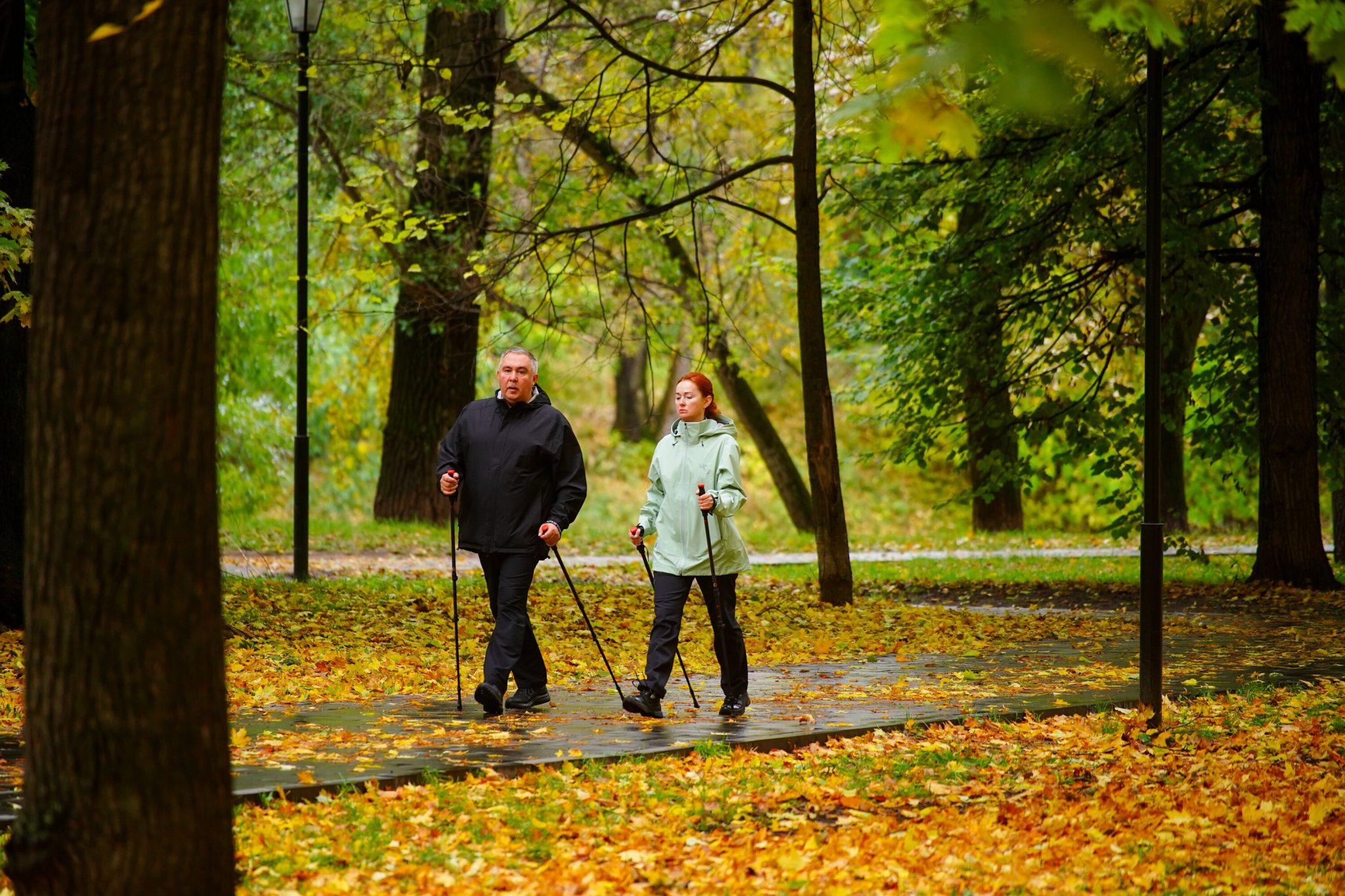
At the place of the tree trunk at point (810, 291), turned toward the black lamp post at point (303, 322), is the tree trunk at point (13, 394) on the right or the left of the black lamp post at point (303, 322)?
left

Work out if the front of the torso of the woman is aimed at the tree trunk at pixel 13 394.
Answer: no

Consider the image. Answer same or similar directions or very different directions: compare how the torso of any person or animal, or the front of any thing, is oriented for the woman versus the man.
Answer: same or similar directions

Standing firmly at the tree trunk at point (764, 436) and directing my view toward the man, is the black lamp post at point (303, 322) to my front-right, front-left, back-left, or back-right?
front-right

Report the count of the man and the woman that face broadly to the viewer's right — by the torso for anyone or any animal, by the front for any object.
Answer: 0

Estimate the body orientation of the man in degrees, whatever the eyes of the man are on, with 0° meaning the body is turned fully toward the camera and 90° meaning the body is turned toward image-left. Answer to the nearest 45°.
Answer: approximately 45°

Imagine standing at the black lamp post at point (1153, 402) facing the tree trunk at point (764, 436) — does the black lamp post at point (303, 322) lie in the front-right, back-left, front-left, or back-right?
front-left

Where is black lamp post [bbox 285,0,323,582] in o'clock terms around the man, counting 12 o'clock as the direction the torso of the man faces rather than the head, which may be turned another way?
The black lamp post is roughly at 4 o'clock from the man.

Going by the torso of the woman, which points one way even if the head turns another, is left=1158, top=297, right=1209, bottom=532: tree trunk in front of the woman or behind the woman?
behind

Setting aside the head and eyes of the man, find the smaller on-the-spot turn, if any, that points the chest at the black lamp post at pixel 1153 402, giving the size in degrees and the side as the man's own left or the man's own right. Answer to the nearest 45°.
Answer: approximately 135° to the man's own left

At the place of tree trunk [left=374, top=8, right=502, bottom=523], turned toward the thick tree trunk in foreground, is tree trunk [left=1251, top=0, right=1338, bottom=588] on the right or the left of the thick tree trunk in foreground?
left

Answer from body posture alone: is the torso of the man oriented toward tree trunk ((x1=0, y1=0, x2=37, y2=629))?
no

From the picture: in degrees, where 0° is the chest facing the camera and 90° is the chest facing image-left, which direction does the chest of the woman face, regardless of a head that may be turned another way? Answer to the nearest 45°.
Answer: approximately 45°

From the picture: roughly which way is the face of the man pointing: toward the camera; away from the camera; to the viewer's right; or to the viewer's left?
toward the camera

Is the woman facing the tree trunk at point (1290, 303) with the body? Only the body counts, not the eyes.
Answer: no

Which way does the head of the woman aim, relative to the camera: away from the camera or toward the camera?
toward the camera
